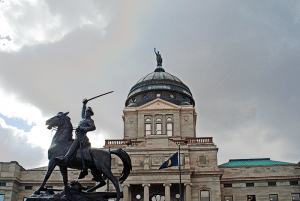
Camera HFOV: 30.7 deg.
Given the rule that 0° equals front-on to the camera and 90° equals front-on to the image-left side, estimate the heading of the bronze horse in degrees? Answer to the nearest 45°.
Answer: approximately 90°
